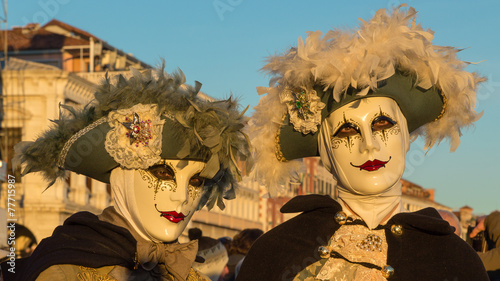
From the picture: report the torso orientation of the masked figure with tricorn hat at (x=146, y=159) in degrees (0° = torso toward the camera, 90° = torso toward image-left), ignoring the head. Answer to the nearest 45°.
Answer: approximately 315°

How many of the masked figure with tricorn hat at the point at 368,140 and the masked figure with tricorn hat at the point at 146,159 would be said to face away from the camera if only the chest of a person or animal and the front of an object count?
0

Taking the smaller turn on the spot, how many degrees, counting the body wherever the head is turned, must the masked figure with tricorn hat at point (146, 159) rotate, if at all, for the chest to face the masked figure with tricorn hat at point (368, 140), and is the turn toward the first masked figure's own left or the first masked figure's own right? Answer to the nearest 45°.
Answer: approximately 45° to the first masked figure's own left

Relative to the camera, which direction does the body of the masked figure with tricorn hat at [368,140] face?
toward the camera

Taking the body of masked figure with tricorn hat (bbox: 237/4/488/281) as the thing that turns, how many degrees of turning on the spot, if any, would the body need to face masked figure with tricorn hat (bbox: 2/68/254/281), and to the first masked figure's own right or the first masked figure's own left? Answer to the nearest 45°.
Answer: approximately 90° to the first masked figure's own right
